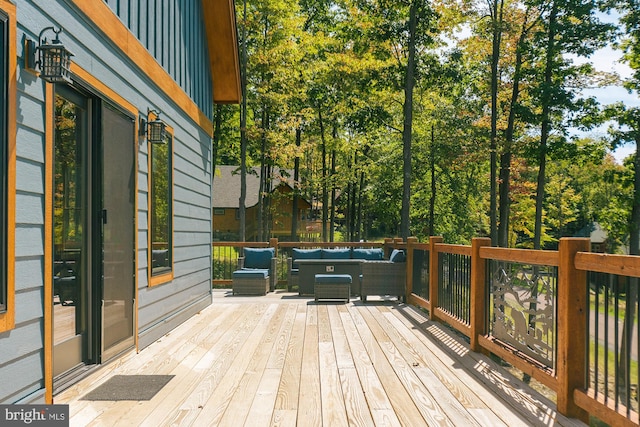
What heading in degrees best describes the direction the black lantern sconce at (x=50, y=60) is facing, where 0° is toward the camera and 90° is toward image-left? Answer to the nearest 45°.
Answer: approximately 315°

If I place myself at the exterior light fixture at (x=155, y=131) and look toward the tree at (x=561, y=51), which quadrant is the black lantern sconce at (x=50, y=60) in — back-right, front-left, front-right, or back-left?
back-right

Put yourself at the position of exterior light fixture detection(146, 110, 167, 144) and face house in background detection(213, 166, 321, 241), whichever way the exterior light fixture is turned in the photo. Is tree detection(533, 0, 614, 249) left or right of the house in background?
right

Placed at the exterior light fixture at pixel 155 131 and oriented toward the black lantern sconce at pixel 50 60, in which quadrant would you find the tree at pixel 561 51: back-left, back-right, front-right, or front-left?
back-left

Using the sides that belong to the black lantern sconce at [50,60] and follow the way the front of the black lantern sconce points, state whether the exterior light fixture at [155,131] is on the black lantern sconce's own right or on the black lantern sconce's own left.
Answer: on the black lantern sconce's own left

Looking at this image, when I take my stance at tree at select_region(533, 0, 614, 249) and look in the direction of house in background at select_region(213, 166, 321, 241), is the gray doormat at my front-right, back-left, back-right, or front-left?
back-left

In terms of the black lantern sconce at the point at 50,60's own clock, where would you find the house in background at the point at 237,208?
The house in background is roughly at 8 o'clock from the black lantern sconce.

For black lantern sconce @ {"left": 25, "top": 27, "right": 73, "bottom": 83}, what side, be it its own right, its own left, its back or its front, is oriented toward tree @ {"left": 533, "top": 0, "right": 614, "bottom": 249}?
left

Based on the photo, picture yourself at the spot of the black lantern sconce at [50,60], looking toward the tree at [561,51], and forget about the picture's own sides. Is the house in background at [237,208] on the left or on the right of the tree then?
left
